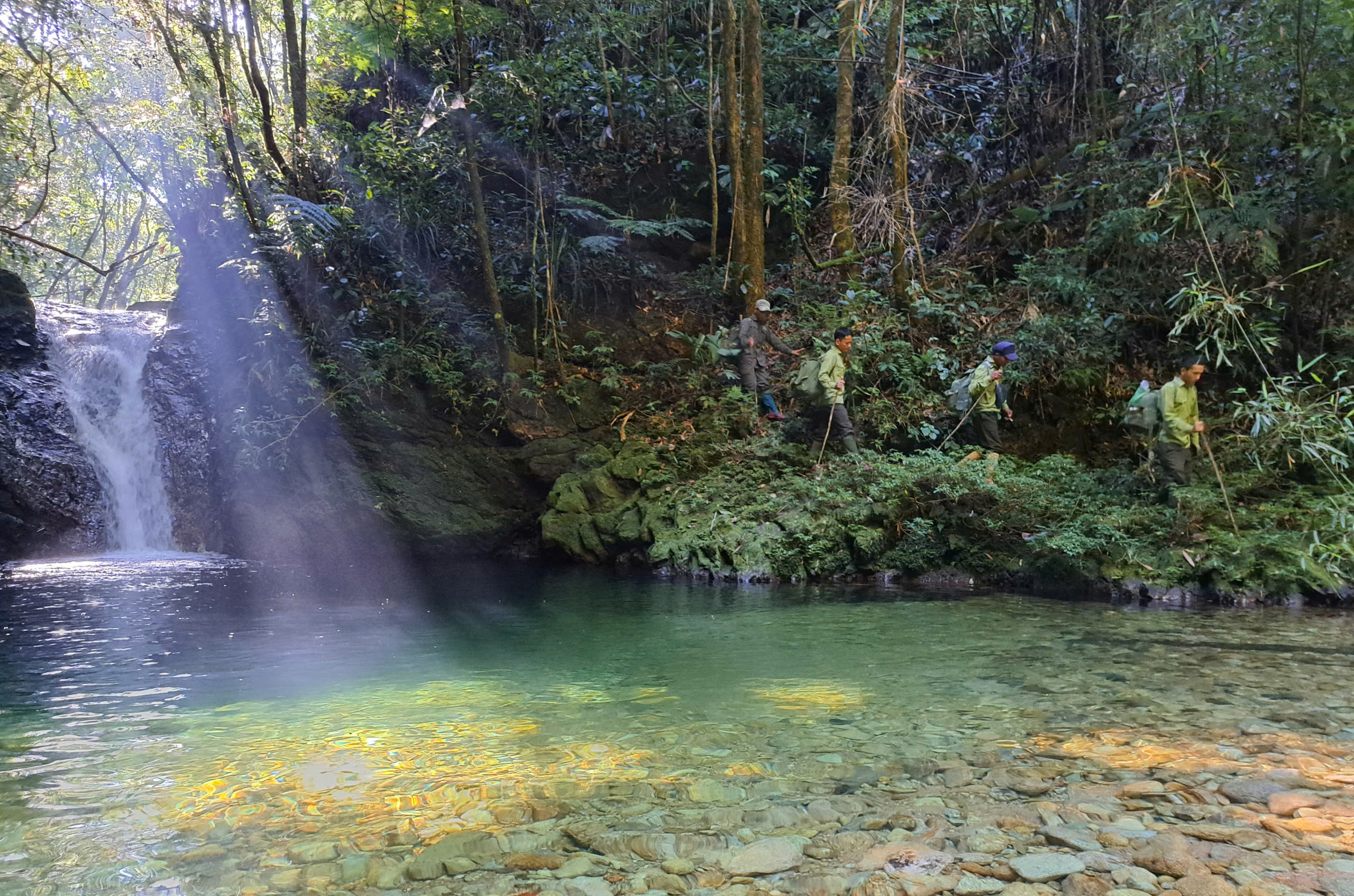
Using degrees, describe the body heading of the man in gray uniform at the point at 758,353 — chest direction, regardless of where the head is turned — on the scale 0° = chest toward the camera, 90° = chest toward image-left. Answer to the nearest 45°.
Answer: approximately 315°

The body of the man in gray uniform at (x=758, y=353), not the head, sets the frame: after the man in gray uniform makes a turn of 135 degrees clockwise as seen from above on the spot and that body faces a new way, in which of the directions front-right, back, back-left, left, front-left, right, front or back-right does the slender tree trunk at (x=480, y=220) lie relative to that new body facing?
front

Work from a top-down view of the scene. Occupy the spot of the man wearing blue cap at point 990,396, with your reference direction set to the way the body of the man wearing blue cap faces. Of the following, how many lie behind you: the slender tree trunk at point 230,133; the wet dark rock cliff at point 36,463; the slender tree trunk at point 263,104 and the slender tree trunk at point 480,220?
4

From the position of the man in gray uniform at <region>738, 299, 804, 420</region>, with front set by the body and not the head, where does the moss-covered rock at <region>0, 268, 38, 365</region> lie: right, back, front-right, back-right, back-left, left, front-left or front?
back-right

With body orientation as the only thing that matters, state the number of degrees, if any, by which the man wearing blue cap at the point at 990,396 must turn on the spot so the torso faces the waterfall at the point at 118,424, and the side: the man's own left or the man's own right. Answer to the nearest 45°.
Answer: approximately 180°

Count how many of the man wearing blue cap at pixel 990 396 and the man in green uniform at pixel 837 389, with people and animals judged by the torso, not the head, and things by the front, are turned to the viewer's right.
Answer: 2

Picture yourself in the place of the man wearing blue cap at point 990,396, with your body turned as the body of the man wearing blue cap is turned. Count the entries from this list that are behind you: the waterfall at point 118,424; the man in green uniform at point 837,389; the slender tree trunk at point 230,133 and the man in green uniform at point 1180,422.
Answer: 3

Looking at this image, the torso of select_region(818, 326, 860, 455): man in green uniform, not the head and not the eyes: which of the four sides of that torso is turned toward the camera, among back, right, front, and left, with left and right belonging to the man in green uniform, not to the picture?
right

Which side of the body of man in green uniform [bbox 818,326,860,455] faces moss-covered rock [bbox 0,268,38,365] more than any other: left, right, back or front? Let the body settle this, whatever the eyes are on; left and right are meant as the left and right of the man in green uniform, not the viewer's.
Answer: back

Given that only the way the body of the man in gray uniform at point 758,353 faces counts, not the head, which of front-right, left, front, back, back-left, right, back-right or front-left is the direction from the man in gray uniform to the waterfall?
back-right

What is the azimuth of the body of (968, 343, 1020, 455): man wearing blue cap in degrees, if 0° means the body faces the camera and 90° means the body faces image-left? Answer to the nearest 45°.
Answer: approximately 270°

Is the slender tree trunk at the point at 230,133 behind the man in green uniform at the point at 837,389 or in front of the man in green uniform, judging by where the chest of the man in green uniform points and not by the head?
behind
